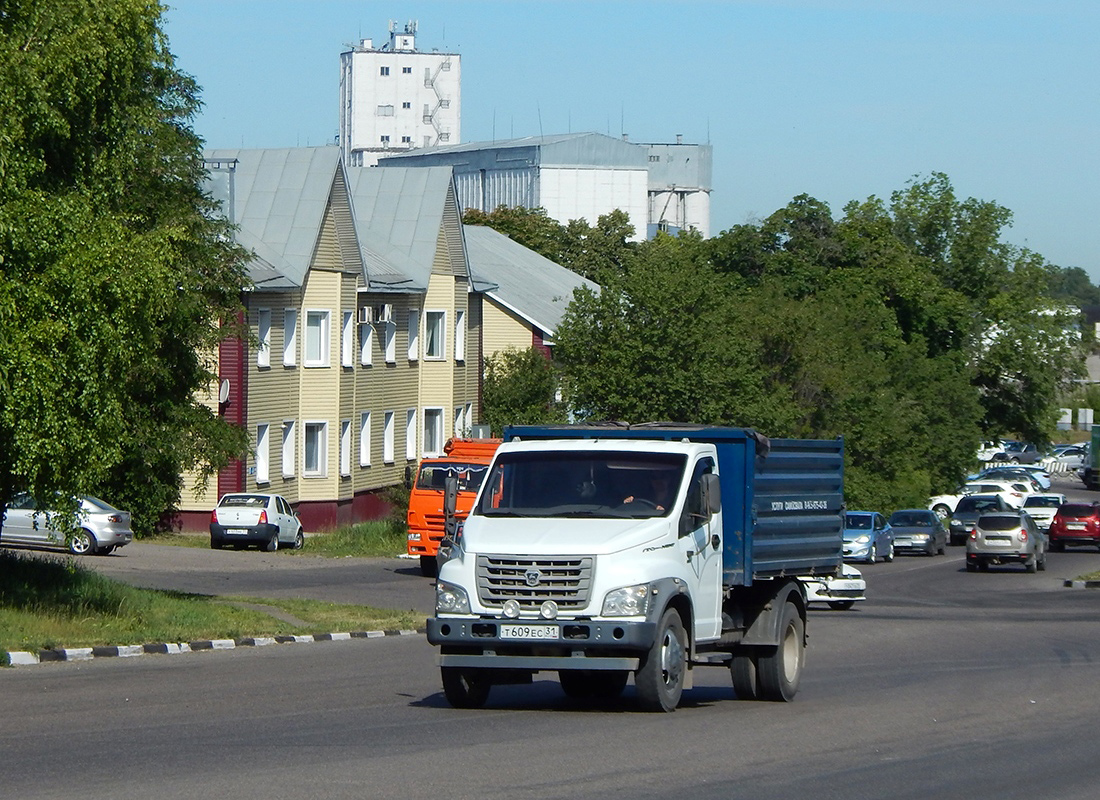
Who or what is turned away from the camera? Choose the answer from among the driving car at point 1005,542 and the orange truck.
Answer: the driving car

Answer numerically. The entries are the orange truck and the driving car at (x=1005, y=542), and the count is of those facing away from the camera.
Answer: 1

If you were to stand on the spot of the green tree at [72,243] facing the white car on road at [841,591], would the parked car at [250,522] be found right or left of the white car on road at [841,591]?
left

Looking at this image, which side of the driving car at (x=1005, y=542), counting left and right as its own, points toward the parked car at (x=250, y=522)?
left

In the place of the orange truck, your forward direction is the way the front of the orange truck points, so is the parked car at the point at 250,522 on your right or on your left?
on your right

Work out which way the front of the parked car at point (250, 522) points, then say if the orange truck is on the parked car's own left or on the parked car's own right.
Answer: on the parked car's own right

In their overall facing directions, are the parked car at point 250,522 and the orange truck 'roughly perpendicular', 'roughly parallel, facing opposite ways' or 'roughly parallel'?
roughly parallel, facing opposite ways

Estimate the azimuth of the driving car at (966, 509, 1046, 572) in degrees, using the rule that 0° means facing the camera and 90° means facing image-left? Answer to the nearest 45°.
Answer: approximately 180°

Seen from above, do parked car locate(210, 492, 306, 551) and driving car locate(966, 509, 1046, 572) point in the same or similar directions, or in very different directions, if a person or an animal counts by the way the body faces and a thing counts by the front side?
same or similar directions

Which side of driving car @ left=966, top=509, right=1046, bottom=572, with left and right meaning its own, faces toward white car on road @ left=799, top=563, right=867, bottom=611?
back
